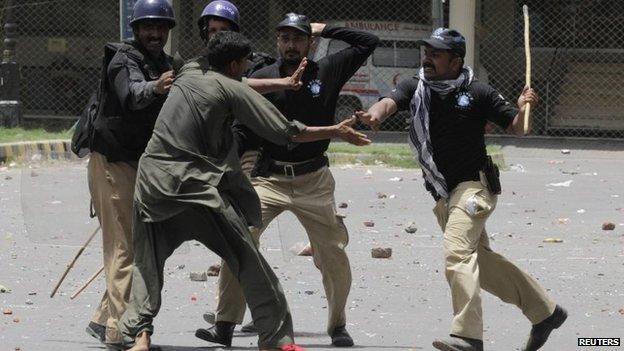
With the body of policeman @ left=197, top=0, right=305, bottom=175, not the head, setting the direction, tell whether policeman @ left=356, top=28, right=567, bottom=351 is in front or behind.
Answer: in front

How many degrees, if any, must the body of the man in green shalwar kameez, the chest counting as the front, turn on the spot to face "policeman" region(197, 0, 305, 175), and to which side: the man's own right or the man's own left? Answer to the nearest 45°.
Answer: approximately 45° to the man's own left

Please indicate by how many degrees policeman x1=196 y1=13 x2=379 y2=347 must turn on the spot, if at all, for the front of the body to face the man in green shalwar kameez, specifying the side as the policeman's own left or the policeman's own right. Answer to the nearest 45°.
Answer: approximately 45° to the policeman's own right

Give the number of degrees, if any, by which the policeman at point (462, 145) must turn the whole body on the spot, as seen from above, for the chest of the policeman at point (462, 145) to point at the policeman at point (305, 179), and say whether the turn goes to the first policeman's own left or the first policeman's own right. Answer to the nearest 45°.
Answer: approximately 45° to the first policeman's own right

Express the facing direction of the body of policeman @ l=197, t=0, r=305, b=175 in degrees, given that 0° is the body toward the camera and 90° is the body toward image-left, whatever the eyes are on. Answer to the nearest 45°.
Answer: approximately 315°

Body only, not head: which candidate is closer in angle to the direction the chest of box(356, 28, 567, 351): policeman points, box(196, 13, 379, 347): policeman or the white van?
the policeman

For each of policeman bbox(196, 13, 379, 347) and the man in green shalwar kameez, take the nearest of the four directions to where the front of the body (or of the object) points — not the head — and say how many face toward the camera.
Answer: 1

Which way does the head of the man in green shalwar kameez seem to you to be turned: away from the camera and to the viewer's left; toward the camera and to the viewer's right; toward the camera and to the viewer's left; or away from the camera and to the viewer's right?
away from the camera and to the viewer's right

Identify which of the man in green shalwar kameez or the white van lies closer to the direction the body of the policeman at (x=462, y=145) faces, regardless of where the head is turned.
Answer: the man in green shalwar kameez

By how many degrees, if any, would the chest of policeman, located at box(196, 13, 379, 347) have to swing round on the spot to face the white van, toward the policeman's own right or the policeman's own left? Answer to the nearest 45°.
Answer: approximately 180°

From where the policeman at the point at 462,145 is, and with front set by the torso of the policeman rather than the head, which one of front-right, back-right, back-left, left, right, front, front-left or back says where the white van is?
back-right

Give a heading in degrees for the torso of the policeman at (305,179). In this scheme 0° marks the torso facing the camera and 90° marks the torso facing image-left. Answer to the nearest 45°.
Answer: approximately 0°
